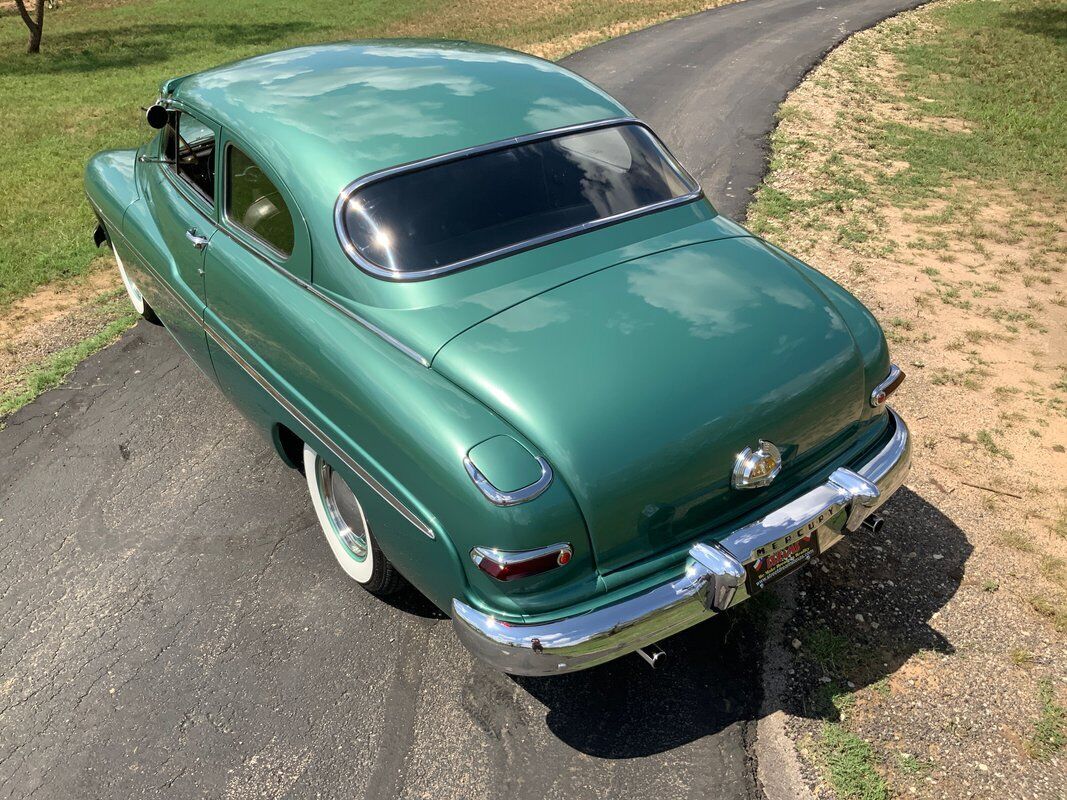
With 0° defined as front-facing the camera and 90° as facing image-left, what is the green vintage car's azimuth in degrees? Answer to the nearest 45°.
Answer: approximately 135°
